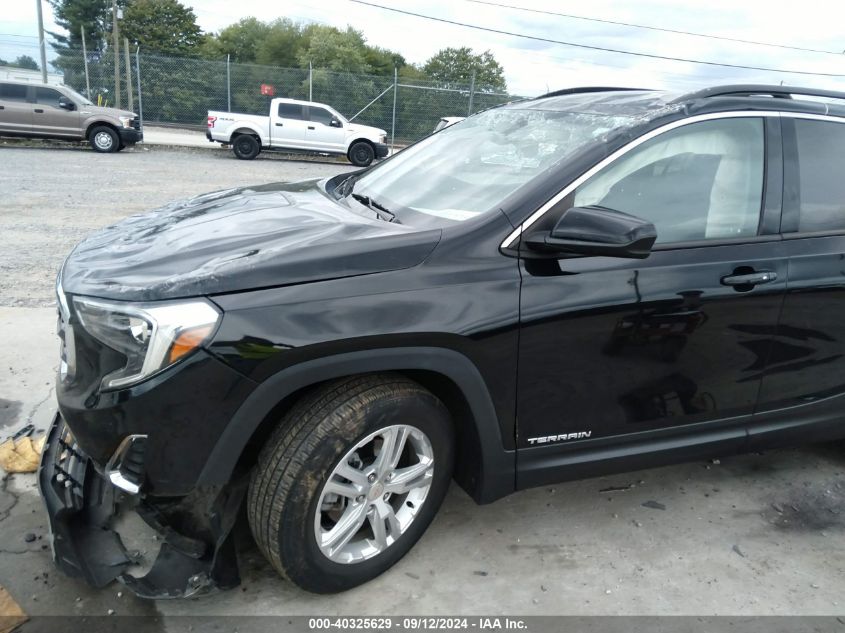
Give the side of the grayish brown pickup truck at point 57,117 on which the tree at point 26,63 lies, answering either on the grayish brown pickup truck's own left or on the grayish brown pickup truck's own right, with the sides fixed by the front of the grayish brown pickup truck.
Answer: on the grayish brown pickup truck's own left

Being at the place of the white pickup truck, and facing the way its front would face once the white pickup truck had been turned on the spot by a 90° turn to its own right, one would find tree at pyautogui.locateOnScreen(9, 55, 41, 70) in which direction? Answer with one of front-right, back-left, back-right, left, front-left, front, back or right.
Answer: back-right

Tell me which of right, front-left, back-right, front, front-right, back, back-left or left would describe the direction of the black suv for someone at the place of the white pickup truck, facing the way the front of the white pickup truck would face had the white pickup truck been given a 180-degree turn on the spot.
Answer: left

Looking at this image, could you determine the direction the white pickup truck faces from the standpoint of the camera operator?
facing to the right of the viewer

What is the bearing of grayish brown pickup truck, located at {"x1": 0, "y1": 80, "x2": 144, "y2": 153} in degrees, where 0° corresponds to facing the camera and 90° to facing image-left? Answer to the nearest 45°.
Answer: approximately 270°

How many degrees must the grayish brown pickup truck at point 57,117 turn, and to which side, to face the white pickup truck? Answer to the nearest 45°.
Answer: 0° — it already faces it

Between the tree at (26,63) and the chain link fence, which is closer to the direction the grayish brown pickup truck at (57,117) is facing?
the chain link fence

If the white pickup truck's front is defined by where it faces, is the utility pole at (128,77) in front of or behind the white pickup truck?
behind

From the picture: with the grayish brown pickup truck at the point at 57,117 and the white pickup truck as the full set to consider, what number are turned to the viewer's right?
2
